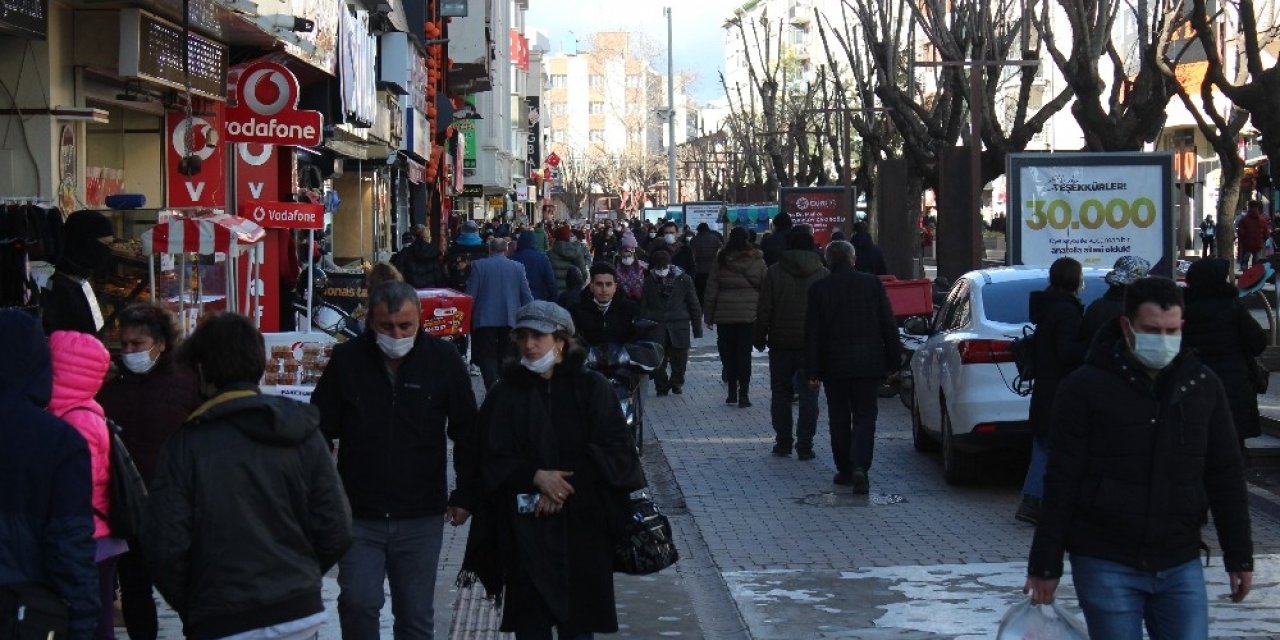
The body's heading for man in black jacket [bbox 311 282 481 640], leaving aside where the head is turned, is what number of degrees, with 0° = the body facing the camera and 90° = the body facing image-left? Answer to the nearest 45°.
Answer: approximately 0°

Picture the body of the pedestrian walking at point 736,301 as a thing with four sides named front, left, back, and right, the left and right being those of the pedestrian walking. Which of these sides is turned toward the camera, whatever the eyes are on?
back

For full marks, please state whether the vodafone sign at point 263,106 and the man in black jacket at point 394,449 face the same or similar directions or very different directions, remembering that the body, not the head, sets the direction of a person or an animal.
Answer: same or similar directions

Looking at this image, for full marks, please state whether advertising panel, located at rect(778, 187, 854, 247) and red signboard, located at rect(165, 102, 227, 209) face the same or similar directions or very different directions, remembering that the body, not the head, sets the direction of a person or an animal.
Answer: same or similar directions

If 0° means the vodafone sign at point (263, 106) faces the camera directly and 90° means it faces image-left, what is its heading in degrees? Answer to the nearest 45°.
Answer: approximately 0°

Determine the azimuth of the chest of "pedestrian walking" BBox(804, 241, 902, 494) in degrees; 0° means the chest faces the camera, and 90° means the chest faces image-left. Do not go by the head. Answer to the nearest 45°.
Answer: approximately 180°

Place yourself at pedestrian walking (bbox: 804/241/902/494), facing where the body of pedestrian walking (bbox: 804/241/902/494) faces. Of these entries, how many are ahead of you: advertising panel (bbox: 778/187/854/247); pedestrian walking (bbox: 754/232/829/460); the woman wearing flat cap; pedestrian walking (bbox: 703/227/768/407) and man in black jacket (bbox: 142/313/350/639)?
3

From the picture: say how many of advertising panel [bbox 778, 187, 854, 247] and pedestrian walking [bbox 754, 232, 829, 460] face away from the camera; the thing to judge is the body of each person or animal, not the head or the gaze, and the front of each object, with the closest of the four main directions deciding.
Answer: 1

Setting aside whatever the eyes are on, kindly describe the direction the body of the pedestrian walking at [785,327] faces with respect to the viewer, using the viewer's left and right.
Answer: facing away from the viewer

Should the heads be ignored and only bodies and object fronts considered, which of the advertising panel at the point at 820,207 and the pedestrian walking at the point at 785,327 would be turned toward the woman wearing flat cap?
the advertising panel

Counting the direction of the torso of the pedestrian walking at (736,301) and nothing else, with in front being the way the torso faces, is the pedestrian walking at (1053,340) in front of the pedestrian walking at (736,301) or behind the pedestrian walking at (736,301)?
behind

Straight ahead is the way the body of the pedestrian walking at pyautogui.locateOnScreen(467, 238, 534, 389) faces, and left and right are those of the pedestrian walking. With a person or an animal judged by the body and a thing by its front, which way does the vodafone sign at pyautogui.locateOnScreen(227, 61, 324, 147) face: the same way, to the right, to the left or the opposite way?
the opposite way

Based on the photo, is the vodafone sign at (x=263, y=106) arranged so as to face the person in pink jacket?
yes

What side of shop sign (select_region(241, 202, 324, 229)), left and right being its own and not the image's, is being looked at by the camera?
front

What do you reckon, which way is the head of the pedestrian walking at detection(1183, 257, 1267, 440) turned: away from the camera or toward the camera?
away from the camera

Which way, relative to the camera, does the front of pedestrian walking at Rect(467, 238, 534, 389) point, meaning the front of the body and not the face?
away from the camera

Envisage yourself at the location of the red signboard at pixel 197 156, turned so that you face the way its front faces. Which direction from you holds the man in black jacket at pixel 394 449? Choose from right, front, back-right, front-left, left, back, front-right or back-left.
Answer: front

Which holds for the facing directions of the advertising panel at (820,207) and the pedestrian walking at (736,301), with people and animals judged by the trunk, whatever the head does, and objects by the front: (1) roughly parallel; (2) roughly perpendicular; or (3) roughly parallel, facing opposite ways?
roughly parallel, facing opposite ways

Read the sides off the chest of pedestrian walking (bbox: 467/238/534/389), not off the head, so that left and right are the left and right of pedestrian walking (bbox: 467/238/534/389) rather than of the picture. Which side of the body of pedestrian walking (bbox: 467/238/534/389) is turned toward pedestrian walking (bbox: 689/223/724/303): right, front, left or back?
front

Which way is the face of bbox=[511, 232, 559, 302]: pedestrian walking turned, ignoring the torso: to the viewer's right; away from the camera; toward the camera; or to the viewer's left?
away from the camera

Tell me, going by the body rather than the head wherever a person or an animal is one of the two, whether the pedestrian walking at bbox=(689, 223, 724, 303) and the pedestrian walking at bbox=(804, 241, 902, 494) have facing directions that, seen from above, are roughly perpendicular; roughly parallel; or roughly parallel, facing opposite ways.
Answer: roughly parallel

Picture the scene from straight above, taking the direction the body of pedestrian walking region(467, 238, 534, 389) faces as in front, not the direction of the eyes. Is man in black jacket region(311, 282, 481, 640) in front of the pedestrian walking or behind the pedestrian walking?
behind

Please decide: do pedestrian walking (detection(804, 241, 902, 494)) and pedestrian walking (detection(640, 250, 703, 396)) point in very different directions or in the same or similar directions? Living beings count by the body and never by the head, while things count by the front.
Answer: very different directions
